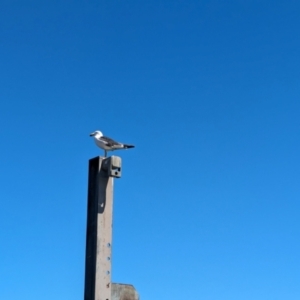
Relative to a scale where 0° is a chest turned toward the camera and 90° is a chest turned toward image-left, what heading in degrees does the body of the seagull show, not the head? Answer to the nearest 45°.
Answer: approximately 90°
